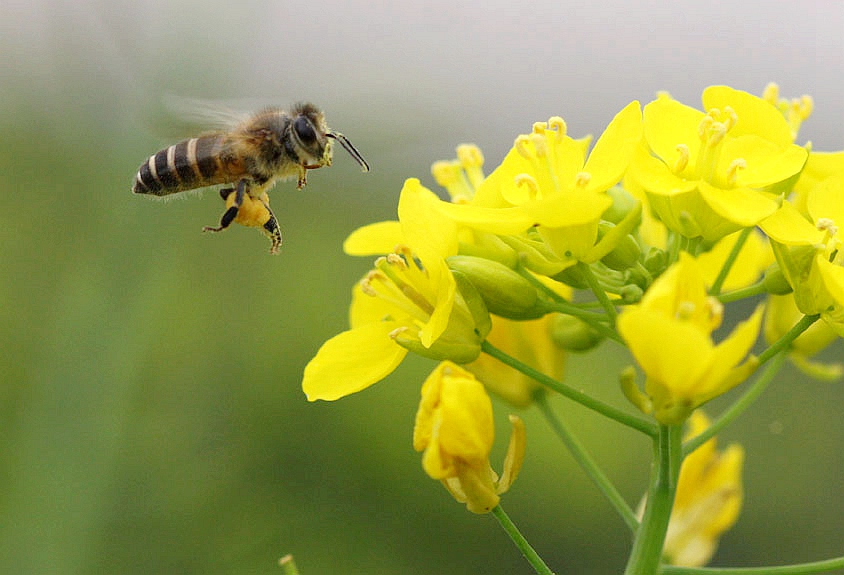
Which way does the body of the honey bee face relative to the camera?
to the viewer's right

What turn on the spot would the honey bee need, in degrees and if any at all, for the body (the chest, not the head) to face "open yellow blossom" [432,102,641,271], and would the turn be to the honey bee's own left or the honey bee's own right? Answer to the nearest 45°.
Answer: approximately 45° to the honey bee's own right

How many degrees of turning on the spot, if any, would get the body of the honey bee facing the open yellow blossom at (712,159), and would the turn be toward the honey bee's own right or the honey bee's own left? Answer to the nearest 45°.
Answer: approximately 45° to the honey bee's own right
